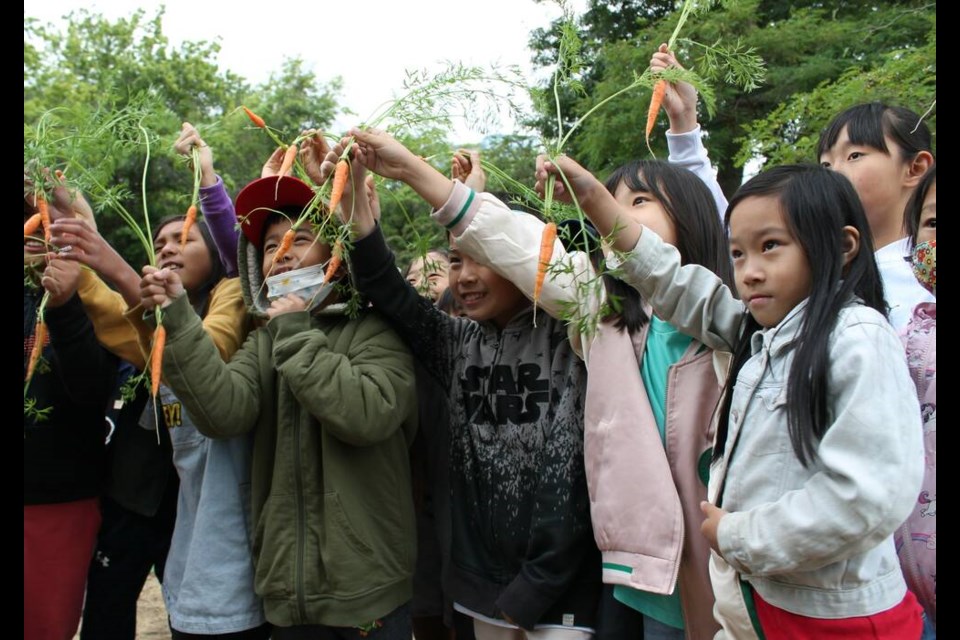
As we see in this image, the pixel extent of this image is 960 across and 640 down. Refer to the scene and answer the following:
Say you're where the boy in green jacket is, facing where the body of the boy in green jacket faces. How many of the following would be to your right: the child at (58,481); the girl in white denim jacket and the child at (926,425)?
1

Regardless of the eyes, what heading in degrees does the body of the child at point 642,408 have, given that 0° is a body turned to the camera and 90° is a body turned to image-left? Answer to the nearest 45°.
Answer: approximately 45°

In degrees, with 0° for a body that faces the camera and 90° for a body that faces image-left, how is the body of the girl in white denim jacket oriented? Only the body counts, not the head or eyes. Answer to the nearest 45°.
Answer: approximately 45°

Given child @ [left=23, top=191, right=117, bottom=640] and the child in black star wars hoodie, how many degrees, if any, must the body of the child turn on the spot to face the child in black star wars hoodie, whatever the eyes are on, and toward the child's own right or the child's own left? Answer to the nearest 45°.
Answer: approximately 45° to the child's own left

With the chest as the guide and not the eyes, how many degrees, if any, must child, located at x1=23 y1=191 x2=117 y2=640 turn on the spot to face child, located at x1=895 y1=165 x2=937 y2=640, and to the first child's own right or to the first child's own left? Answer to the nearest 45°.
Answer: approximately 45° to the first child's own left

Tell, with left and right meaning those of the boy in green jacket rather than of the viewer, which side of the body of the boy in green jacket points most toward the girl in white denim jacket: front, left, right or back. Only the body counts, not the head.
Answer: left

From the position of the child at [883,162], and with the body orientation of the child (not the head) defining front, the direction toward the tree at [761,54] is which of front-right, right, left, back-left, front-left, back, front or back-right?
back-right

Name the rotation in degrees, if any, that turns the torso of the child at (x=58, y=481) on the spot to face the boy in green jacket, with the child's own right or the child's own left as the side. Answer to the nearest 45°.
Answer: approximately 45° to the child's own left

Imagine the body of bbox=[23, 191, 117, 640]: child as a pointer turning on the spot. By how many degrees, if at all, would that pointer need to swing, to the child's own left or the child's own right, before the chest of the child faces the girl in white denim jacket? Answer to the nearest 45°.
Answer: approximately 45° to the child's own left

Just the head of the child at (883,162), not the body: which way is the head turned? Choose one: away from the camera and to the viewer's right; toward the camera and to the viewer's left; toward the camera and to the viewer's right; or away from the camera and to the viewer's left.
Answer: toward the camera and to the viewer's left

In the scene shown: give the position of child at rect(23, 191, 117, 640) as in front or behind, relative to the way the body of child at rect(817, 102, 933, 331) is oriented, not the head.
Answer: in front

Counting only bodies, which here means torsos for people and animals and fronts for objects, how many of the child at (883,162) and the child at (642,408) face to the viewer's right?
0

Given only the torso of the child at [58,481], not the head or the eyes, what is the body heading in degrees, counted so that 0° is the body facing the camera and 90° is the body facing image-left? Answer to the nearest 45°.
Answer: approximately 0°

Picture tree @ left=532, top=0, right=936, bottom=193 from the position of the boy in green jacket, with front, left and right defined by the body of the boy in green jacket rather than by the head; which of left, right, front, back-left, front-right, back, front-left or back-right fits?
back
